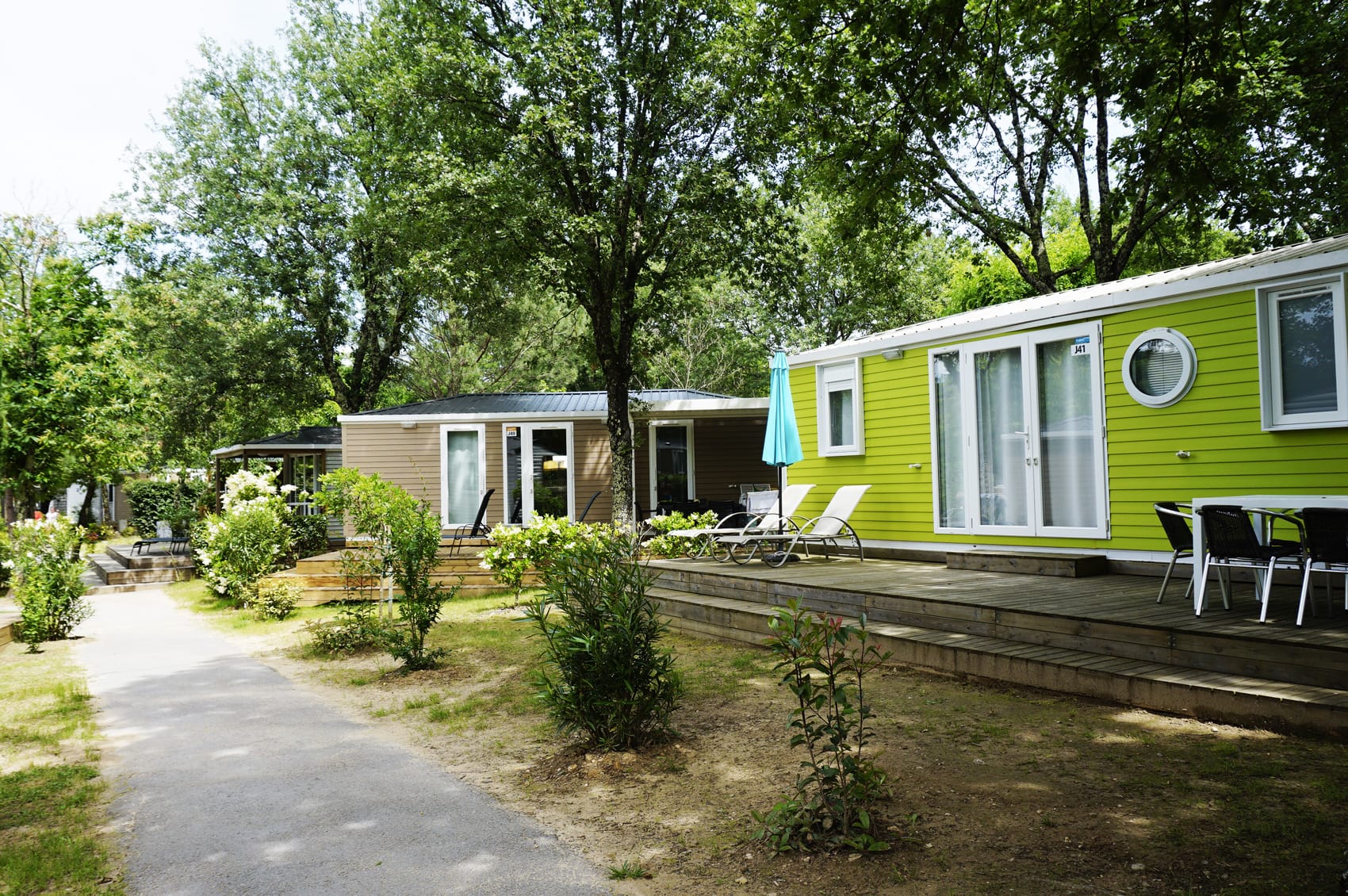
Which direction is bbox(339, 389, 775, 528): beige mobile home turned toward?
toward the camera

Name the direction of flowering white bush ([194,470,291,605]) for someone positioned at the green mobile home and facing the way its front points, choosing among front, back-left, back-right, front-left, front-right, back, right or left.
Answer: front-right

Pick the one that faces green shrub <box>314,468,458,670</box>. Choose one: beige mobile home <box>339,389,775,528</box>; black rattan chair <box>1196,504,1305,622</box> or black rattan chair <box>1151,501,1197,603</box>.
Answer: the beige mobile home

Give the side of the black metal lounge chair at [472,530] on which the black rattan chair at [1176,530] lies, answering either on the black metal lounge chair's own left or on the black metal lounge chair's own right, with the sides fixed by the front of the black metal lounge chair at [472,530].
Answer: on the black metal lounge chair's own left

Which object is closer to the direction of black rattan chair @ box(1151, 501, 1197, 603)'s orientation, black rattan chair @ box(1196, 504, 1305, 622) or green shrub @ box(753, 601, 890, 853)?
the black rattan chair

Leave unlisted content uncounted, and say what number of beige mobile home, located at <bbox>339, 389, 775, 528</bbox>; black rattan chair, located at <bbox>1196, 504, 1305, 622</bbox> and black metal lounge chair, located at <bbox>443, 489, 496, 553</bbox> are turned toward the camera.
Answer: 1

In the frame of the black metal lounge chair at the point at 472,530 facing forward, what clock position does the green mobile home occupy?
The green mobile home is roughly at 8 o'clock from the black metal lounge chair.

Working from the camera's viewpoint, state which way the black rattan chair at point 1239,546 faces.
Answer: facing away from the viewer and to the right of the viewer

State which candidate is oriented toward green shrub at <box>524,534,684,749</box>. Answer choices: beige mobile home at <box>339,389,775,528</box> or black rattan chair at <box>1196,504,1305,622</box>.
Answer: the beige mobile home

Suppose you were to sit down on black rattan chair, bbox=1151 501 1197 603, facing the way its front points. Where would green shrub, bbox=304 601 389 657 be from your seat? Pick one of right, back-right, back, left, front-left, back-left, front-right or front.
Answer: back-right

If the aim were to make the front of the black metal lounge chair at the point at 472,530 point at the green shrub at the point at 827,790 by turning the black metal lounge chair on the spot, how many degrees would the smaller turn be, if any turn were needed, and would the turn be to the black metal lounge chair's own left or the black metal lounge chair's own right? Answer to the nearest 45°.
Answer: approximately 90° to the black metal lounge chair's own left

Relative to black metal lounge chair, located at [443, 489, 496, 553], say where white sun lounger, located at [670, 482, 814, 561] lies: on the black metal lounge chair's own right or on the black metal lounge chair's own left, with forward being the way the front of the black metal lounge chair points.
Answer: on the black metal lounge chair's own left
